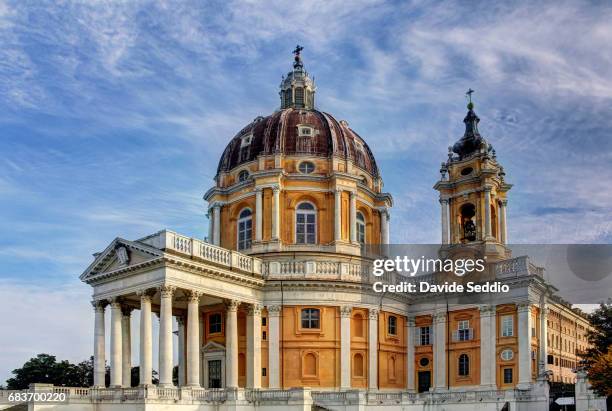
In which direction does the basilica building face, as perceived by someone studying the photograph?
facing the viewer and to the left of the viewer
